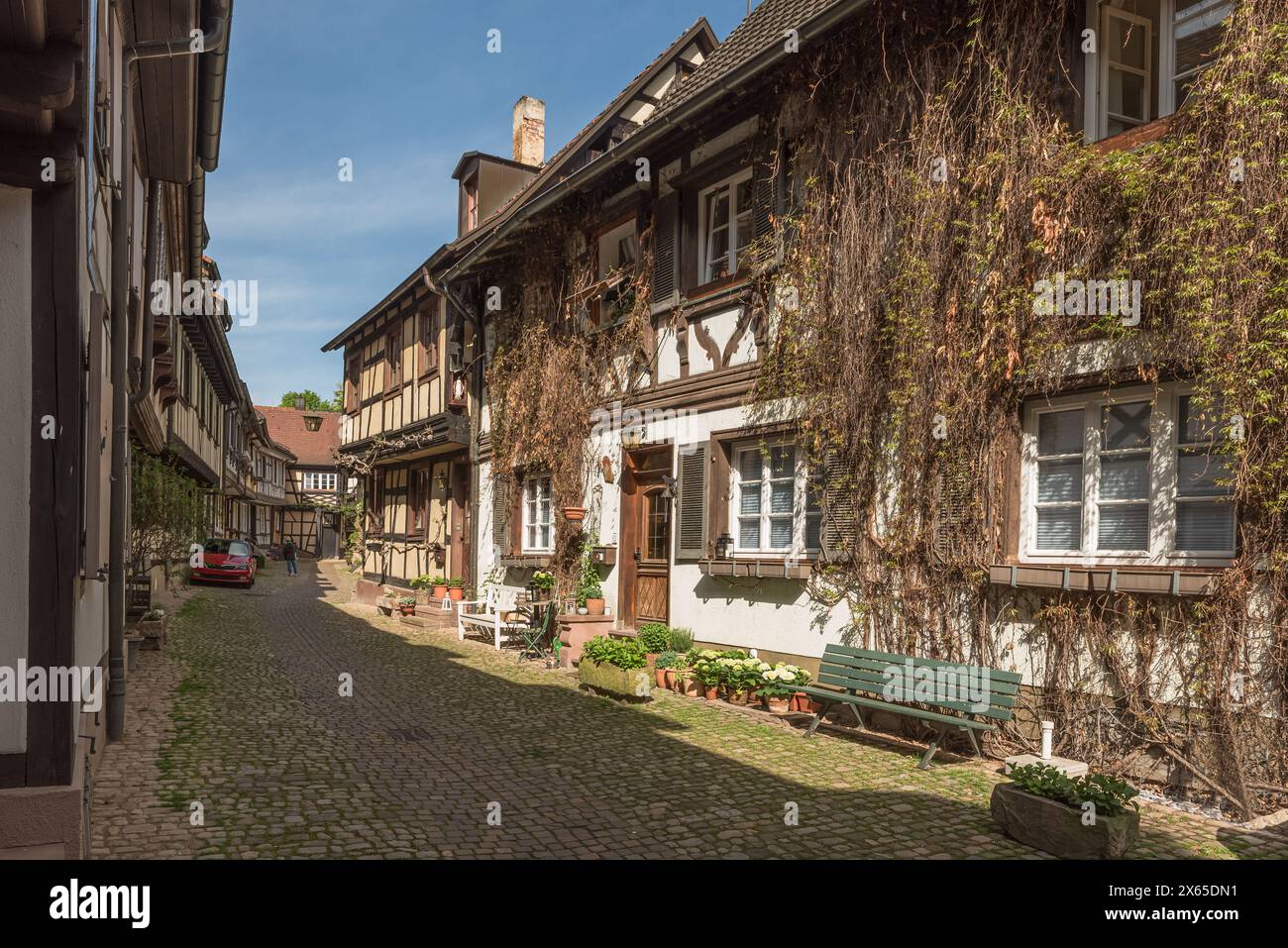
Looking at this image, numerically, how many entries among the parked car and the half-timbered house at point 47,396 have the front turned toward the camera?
1

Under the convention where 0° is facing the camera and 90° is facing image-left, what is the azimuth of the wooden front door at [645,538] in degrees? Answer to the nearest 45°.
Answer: approximately 45°

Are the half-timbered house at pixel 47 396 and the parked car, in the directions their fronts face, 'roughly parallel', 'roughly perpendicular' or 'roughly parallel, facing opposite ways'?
roughly perpendicular

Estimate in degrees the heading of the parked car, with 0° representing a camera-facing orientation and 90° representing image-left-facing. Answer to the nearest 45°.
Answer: approximately 0°

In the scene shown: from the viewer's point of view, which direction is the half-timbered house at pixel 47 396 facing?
to the viewer's right
